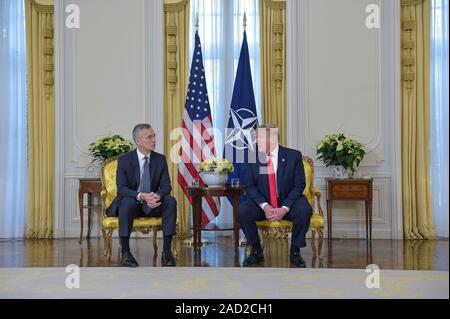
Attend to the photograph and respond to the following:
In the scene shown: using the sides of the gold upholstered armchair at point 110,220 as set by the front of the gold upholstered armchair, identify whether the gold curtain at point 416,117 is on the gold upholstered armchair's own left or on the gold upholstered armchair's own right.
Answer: on the gold upholstered armchair's own left

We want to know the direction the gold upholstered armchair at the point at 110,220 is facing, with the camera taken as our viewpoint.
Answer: facing the viewer and to the right of the viewer

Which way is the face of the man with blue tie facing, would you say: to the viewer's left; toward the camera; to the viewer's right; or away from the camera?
to the viewer's right

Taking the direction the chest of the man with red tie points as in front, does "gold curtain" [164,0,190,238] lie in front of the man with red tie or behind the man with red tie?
behind

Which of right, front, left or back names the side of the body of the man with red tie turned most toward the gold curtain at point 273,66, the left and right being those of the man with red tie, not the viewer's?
back

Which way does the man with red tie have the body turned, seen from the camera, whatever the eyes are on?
toward the camera

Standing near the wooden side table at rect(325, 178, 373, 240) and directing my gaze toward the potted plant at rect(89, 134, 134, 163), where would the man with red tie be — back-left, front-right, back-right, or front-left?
front-left

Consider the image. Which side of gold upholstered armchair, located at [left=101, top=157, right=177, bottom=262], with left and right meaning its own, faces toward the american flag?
left

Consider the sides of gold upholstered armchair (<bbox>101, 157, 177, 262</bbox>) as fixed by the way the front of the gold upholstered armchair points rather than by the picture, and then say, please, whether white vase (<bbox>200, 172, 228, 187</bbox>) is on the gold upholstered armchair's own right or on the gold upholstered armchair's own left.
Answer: on the gold upholstered armchair's own left

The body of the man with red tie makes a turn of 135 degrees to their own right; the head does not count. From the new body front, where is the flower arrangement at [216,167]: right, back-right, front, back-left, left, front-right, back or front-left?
front

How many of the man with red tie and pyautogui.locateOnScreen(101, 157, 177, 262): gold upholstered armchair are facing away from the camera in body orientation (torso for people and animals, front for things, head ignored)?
0

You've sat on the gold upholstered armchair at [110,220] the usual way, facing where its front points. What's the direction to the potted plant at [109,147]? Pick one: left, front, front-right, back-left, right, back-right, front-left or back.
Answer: back-left

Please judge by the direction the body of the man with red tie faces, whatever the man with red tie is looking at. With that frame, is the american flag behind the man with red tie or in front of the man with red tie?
behind

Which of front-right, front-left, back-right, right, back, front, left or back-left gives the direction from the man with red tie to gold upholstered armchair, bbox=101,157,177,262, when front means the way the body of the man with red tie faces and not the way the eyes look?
right
